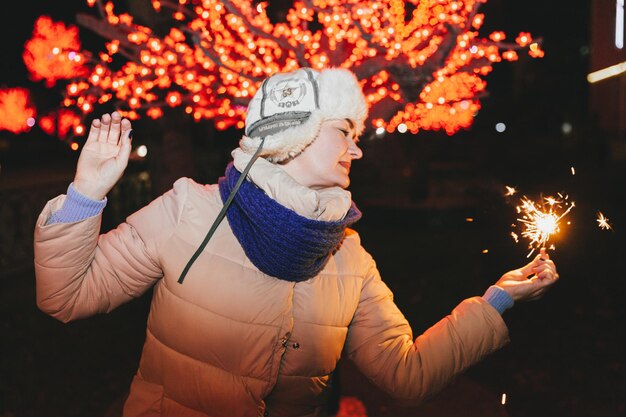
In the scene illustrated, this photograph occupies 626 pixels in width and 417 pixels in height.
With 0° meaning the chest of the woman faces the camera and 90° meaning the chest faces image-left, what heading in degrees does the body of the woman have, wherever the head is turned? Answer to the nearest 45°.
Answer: approximately 315°

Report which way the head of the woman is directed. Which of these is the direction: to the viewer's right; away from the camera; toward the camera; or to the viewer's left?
to the viewer's right

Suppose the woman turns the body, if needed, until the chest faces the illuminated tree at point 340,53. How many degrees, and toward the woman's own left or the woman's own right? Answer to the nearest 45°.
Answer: approximately 135° to the woman's own left

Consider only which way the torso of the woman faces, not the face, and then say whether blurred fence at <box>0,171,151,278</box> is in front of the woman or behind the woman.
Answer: behind
